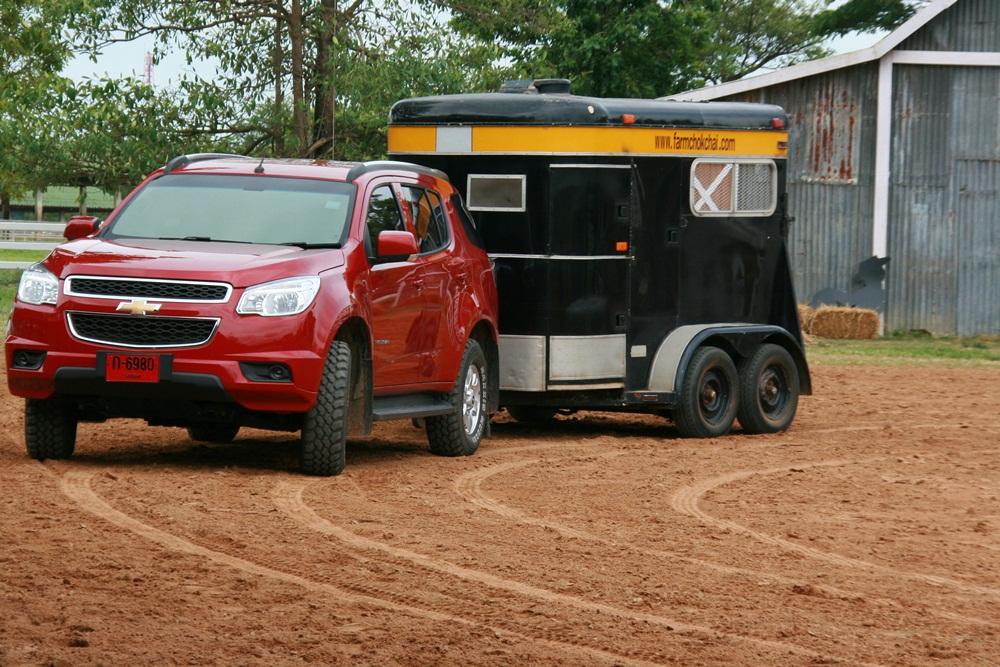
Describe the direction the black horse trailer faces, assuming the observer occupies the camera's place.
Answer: facing the viewer and to the left of the viewer

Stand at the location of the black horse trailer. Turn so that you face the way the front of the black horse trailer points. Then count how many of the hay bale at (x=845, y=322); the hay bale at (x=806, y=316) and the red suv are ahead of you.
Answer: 1

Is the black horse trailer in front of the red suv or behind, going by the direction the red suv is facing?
behind

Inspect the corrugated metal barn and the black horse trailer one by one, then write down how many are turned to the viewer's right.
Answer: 0

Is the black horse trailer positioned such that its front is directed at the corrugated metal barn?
no

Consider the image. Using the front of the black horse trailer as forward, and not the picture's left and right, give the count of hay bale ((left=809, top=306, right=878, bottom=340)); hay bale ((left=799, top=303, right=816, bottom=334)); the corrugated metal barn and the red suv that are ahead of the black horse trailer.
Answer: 1

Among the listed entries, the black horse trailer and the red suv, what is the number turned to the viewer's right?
0

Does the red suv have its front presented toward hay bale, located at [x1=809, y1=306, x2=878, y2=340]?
no

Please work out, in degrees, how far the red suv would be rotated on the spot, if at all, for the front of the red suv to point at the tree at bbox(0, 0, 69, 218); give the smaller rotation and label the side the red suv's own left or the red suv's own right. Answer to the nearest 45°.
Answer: approximately 135° to the red suv's own right

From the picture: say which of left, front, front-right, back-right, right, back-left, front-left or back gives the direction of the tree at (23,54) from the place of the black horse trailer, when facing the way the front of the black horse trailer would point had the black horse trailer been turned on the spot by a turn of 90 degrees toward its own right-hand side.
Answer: front

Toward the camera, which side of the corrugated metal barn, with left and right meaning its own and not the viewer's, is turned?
front

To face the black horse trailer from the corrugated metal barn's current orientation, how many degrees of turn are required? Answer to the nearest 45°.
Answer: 0° — it already faces it

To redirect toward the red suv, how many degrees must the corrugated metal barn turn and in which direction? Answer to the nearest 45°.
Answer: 0° — it already faces it

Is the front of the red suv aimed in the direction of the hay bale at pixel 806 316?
no

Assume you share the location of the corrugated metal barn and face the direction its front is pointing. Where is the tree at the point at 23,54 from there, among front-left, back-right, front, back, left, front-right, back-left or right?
right

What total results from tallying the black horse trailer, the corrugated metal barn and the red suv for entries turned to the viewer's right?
0

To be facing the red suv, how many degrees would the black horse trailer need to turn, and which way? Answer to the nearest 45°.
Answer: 0° — it already faces it
